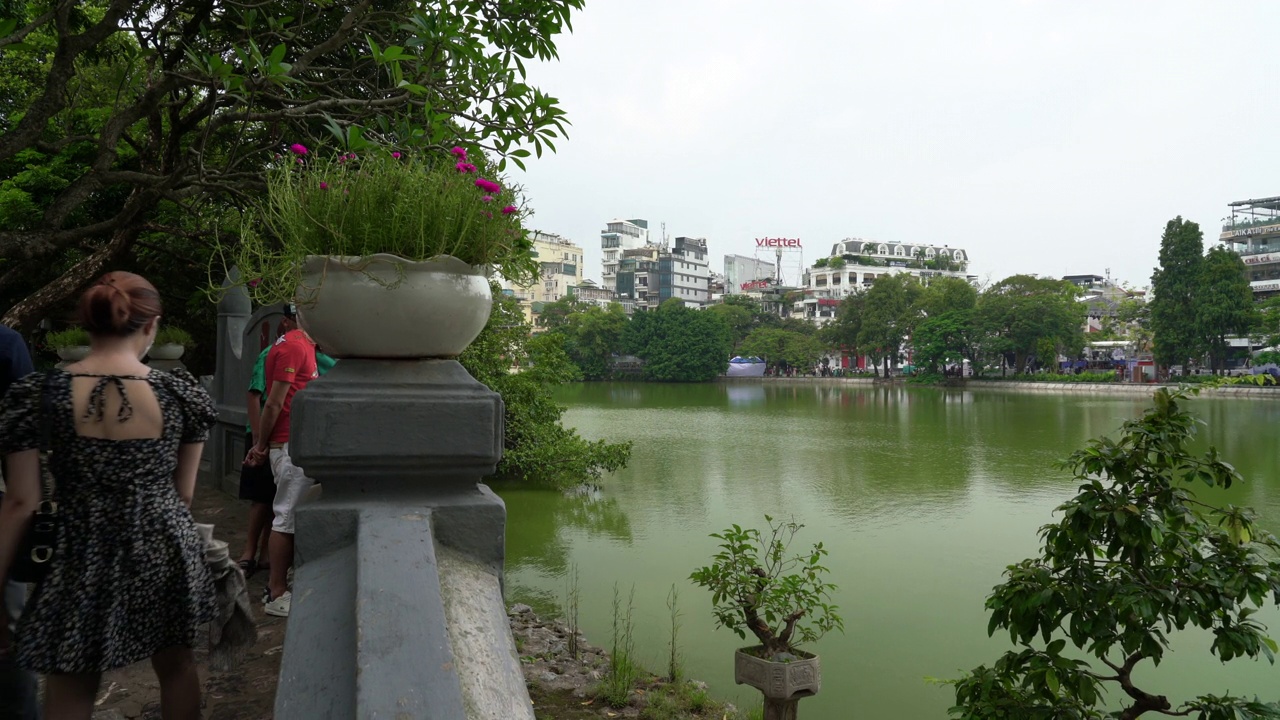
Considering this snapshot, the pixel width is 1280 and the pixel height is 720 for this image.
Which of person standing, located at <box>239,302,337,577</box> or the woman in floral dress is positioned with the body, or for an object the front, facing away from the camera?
the woman in floral dress

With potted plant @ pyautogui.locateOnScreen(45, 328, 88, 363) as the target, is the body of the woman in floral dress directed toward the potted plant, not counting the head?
yes

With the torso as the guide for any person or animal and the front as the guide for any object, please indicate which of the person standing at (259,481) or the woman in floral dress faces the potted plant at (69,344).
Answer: the woman in floral dress

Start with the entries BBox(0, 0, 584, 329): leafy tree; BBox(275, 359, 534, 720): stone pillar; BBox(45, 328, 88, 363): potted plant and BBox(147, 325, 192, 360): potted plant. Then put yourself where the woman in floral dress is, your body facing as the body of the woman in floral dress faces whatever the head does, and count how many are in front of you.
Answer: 3

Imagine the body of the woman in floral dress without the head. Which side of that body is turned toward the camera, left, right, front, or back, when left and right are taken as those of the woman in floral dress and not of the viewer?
back
